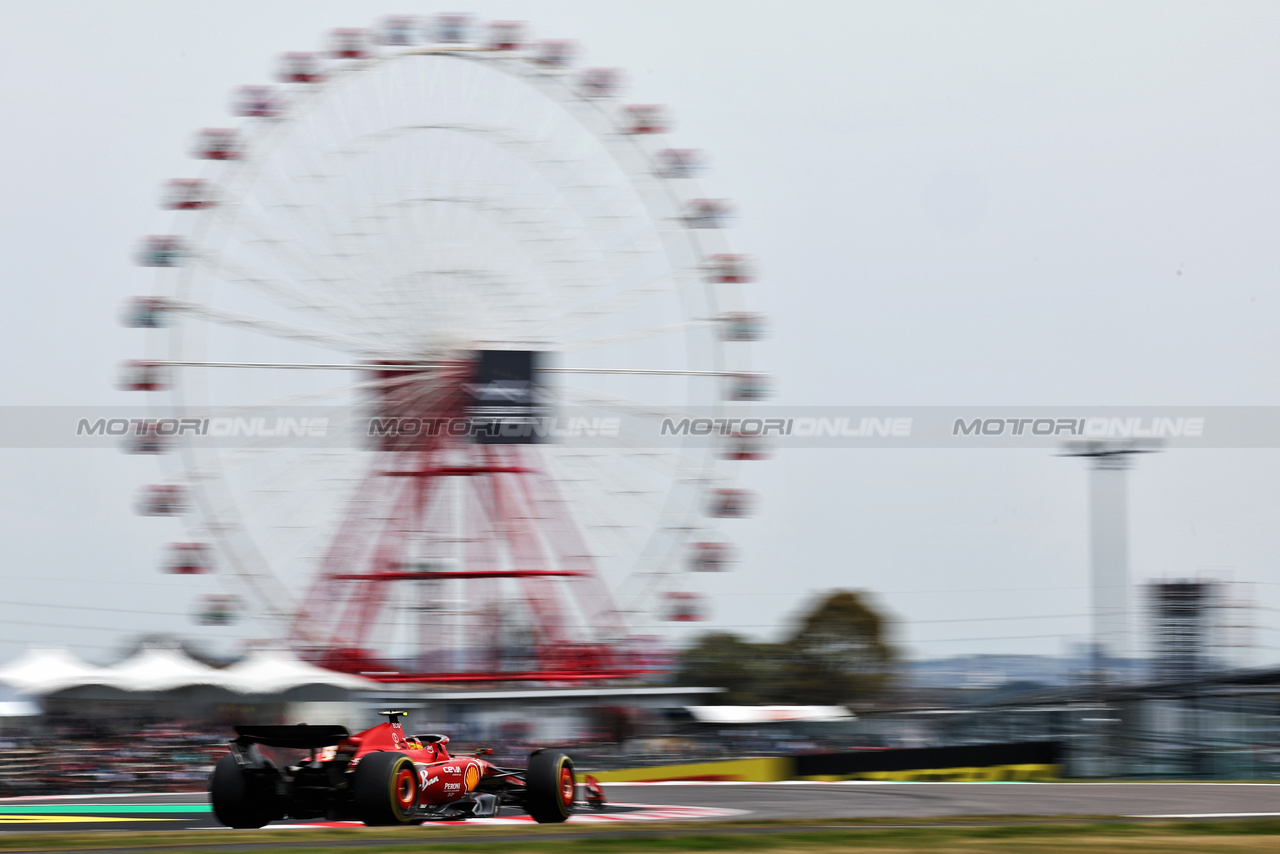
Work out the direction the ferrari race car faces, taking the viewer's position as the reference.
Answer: facing away from the viewer and to the right of the viewer

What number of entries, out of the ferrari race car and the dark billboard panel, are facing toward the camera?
1

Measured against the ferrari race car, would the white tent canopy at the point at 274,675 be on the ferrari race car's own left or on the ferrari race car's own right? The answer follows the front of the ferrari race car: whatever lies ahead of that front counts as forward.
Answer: on the ferrari race car's own left

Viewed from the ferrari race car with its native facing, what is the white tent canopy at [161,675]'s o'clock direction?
The white tent canopy is roughly at 10 o'clock from the ferrari race car.

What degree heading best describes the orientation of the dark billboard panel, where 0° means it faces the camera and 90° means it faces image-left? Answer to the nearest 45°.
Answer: approximately 0°

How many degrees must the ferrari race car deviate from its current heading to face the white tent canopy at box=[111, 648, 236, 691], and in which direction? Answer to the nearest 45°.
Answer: approximately 45° to its left

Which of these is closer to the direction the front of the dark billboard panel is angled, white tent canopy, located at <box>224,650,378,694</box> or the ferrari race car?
the ferrari race car

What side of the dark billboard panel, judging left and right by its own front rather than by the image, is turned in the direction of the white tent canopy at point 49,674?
right
